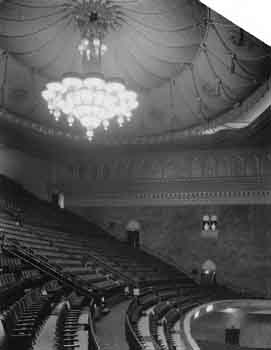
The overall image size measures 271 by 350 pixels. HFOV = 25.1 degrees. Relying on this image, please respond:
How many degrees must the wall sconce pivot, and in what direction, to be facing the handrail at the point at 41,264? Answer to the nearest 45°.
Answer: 0° — it already faces it

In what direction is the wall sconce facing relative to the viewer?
toward the camera

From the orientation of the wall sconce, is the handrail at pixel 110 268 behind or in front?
in front

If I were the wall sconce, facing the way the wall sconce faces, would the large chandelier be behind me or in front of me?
in front
